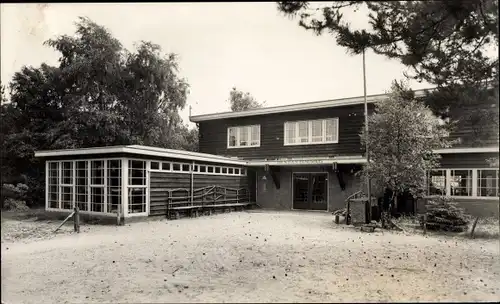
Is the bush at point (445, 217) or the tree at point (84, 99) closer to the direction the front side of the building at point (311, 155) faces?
the bush

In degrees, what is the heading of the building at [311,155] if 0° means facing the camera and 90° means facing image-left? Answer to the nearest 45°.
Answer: approximately 0°

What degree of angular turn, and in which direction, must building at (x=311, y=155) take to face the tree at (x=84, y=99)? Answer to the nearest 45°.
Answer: approximately 90° to its right

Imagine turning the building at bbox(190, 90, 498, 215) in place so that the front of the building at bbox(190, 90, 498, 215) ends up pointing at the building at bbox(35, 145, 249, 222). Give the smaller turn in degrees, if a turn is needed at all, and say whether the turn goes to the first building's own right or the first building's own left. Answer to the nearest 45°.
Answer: approximately 45° to the first building's own right

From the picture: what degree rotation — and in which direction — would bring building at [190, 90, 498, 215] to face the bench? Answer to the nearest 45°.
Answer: approximately 45° to its right

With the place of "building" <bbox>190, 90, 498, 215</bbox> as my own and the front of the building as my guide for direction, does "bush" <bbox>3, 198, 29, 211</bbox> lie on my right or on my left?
on my right

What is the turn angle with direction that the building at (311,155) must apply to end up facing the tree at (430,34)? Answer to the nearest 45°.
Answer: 0° — it already faces it
